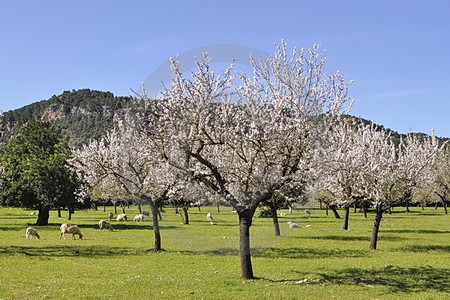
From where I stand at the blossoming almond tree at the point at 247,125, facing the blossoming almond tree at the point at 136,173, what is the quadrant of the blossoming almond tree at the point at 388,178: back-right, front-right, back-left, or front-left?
front-right

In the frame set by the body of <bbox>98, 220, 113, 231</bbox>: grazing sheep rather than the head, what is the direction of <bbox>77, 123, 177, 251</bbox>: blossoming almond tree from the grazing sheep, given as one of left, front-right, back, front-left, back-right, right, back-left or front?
right

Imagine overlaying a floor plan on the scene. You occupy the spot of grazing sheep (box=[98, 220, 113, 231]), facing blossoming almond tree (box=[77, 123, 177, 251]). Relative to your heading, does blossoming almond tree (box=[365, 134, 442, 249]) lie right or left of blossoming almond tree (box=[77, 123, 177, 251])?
left

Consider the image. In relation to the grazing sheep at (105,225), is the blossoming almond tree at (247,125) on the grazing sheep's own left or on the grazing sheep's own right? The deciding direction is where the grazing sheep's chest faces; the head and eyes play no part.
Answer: on the grazing sheep's own right

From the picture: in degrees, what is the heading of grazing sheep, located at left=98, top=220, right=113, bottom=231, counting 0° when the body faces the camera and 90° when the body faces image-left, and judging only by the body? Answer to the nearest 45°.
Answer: approximately 270°

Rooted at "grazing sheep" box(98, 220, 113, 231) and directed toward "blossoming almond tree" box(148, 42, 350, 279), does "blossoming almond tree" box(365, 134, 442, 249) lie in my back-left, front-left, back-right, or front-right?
front-left
